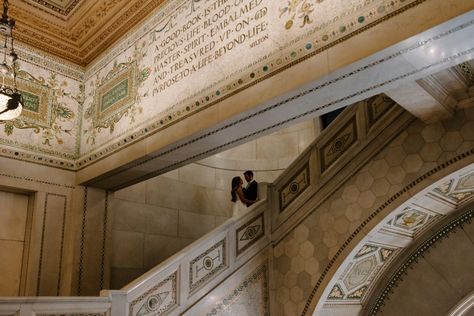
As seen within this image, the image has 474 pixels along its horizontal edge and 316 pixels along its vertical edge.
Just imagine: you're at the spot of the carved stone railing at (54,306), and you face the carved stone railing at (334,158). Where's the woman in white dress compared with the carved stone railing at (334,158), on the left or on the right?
left

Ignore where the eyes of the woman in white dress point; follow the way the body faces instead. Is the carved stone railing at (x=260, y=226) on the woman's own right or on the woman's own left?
on the woman's own right

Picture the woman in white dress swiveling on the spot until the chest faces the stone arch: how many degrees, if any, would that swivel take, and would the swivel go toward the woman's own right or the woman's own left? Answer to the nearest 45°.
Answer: approximately 45° to the woman's own right

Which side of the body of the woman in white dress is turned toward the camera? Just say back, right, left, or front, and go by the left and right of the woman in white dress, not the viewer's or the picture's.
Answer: right

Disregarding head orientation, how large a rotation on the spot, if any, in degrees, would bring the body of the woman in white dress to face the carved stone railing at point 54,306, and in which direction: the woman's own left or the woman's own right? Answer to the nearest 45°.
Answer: approximately 135° to the woman's own right

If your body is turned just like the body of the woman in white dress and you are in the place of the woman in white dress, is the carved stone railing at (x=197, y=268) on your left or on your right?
on your right

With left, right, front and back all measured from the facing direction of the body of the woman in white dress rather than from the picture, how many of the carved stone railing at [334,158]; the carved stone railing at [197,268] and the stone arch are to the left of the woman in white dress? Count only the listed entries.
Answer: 0
